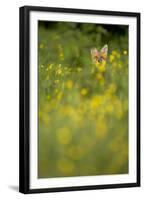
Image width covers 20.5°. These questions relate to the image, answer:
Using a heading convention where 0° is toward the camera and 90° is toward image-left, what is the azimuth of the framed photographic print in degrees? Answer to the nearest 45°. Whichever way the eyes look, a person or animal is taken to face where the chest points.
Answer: approximately 315°
